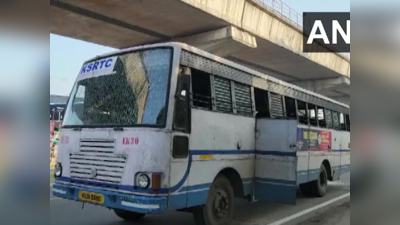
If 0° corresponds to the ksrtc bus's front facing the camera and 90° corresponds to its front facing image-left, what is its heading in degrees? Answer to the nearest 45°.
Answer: approximately 45°
